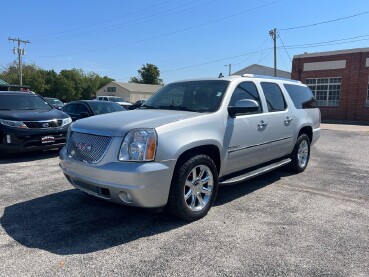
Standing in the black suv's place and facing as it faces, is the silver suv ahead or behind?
ahead

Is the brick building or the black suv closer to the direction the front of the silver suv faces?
the black suv

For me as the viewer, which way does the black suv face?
facing the viewer and to the right of the viewer

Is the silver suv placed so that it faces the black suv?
no

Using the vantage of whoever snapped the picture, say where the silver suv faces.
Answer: facing the viewer and to the left of the viewer

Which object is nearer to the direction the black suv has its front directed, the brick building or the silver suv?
the silver suv

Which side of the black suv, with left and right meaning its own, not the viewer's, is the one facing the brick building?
left

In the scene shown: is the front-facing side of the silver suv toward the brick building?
no

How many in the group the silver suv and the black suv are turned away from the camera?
0
